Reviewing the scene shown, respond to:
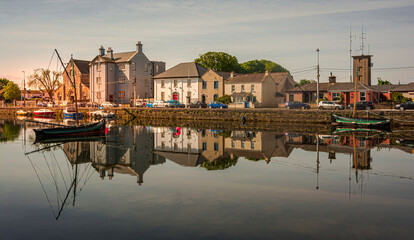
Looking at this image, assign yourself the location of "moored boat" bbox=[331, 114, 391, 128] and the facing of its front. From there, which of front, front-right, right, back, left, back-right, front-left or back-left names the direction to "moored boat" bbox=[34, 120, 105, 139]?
front-left

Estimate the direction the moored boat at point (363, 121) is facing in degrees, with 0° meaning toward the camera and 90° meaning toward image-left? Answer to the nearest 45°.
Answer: approximately 90°
